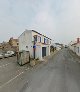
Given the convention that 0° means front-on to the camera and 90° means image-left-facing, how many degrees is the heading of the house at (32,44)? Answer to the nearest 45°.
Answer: approximately 315°
